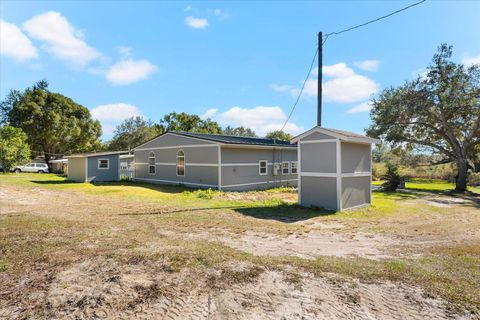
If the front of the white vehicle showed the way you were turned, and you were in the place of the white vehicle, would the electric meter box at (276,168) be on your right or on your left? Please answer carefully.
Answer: on your left

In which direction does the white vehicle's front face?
to the viewer's left

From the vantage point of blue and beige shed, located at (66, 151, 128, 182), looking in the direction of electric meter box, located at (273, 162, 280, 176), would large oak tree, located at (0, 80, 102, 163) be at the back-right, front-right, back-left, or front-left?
back-left

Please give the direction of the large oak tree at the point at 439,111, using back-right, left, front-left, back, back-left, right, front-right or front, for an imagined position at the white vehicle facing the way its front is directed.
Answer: back-left

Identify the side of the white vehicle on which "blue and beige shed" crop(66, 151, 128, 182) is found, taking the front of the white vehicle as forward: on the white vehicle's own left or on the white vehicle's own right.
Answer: on the white vehicle's own left

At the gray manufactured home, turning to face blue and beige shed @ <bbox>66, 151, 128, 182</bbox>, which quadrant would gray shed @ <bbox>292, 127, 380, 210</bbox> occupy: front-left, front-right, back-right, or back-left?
back-left

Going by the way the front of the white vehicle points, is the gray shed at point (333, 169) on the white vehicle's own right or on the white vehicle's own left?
on the white vehicle's own left
